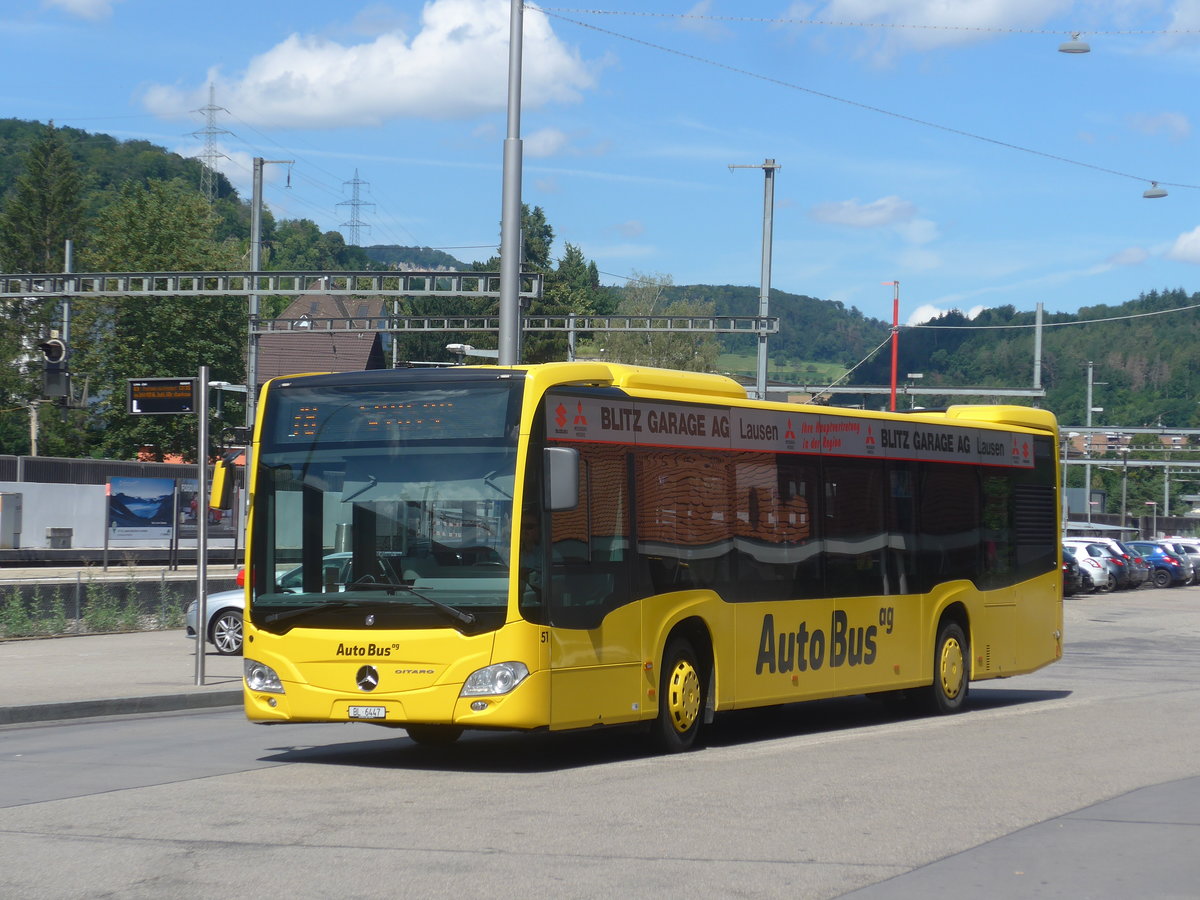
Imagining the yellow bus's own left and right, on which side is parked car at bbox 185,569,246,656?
on its right

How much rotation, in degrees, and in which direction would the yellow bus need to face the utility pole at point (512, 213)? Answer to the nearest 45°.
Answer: approximately 135° to its right

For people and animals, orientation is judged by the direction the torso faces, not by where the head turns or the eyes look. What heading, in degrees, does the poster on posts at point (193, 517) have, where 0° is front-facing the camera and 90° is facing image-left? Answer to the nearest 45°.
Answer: approximately 0°

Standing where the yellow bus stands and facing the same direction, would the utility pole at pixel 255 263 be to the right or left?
on its right

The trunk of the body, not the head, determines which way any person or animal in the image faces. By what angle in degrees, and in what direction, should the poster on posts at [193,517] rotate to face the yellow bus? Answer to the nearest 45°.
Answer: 0° — it already faces it

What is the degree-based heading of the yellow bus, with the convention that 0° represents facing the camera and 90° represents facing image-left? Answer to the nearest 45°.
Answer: approximately 45°

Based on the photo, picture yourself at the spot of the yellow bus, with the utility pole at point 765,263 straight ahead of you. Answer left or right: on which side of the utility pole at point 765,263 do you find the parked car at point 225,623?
left
